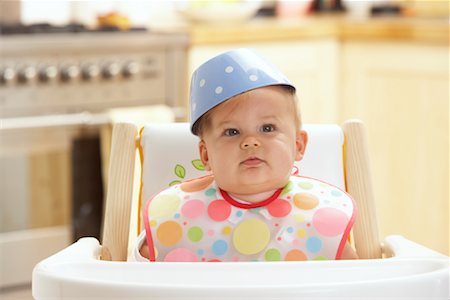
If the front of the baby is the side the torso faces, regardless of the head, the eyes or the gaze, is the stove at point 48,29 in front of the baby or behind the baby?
behind

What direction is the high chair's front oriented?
toward the camera
